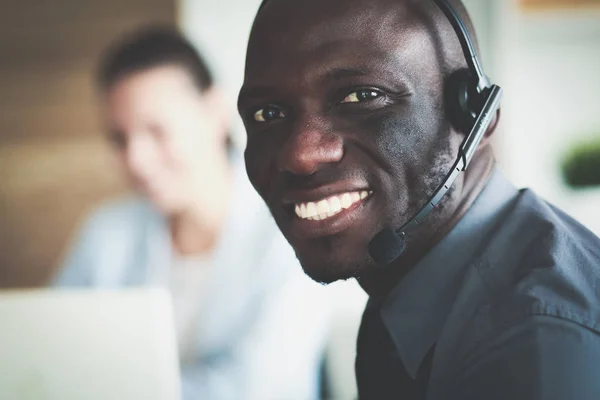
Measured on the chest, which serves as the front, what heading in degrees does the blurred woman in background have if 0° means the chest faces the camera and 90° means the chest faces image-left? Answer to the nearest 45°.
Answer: approximately 45°

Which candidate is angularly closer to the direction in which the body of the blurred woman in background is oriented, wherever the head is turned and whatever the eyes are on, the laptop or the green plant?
the laptop

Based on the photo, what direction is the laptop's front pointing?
away from the camera

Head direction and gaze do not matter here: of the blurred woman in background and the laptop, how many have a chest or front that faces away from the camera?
1

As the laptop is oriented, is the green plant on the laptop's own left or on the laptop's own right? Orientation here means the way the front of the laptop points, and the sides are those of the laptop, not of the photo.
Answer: on the laptop's own right

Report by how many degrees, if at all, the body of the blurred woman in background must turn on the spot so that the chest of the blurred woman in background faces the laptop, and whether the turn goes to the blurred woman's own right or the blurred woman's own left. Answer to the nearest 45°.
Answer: approximately 45° to the blurred woman's own left

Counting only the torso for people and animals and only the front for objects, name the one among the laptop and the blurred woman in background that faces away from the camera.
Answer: the laptop
